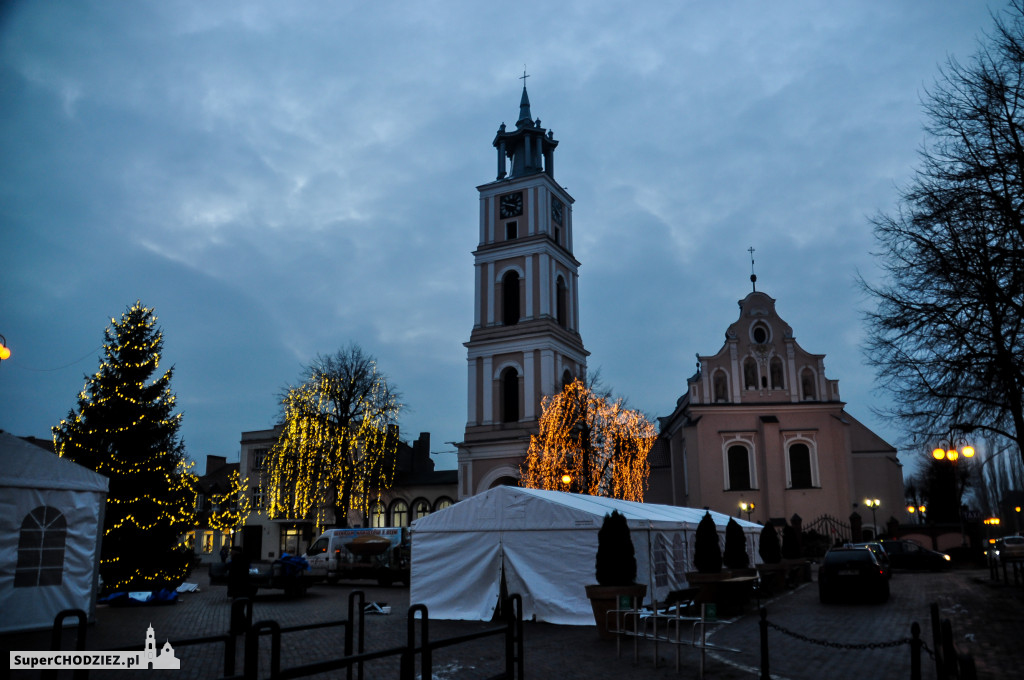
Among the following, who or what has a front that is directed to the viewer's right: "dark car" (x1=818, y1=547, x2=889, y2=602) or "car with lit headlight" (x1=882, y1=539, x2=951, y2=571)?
the car with lit headlight

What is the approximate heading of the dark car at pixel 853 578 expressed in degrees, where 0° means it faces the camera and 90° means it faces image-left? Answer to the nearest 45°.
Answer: approximately 180°

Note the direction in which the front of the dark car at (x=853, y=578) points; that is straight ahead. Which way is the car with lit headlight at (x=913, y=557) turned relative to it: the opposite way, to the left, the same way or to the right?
to the right

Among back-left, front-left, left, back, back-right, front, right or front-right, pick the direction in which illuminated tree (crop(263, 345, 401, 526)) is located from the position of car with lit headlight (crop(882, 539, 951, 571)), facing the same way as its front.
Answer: back

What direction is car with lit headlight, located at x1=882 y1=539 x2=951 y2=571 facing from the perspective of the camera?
to the viewer's right

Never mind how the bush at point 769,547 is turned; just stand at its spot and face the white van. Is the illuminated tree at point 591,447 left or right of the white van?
right

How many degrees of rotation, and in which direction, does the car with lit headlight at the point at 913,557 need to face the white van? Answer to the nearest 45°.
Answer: approximately 135° to its right

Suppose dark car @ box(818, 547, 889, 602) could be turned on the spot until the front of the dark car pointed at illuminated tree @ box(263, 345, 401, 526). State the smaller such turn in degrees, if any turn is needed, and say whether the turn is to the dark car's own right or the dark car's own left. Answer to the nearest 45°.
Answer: approximately 45° to the dark car's own left

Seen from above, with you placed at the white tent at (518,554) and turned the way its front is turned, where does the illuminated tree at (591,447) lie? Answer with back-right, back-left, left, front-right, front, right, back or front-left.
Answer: back-right

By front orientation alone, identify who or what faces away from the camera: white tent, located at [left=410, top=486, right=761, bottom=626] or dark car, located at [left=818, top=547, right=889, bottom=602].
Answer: the dark car

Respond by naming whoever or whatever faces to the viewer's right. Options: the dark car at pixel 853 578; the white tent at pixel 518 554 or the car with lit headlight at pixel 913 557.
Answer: the car with lit headlight

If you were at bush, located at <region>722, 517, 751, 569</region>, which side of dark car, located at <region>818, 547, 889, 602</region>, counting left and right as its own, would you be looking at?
left

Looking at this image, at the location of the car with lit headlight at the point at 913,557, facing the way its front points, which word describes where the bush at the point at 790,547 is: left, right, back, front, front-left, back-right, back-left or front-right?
back-right
